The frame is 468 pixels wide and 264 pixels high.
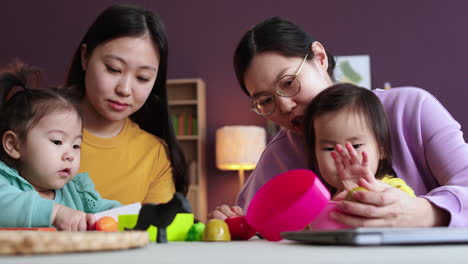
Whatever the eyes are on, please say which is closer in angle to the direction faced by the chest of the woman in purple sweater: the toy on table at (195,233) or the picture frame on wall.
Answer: the toy on table

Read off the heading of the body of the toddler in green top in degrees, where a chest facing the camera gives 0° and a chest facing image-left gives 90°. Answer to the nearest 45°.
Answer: approximately 315°

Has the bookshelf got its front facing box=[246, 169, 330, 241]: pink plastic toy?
yes

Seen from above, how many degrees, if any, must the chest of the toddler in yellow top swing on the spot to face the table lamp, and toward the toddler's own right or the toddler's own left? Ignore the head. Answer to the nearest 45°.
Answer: approximately 180°

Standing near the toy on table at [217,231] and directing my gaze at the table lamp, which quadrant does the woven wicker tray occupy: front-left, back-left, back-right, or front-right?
back-left

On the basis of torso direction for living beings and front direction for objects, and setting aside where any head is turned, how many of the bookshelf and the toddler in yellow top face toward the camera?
2

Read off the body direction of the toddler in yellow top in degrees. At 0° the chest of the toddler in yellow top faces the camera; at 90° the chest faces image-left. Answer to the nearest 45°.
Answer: approximately 0°
